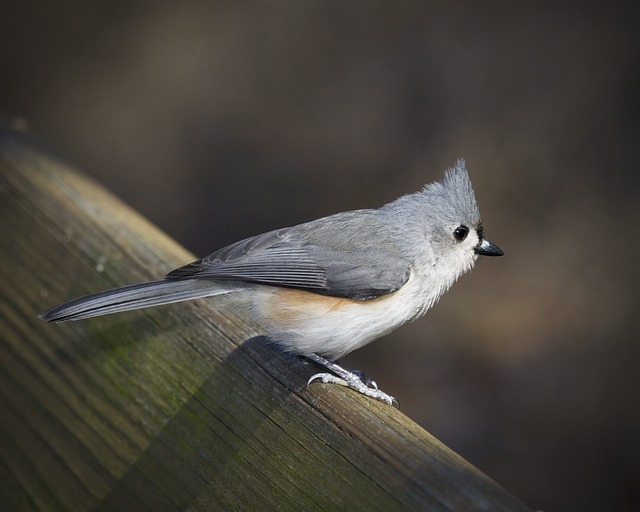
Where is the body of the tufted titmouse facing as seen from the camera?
to the viewer's right
